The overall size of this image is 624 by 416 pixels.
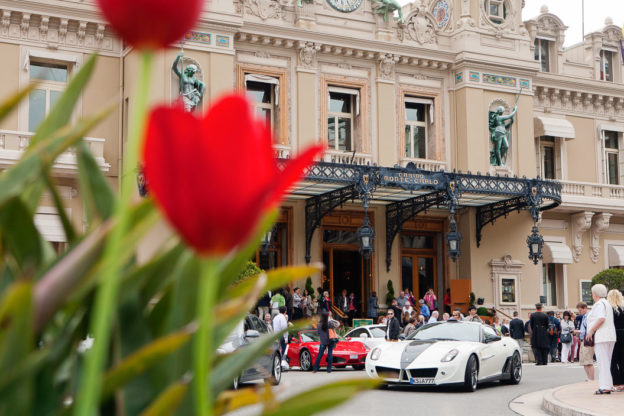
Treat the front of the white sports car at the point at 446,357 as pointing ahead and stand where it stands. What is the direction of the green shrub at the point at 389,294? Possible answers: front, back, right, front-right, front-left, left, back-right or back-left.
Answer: back-right

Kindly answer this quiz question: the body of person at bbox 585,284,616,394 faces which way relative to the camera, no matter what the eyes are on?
to the viewer's left

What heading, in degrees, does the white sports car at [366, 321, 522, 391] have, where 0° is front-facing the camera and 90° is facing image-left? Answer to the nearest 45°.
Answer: approximately 45°

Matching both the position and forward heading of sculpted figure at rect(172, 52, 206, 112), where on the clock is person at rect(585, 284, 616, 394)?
The person is roughly at 11 o'clock from the sculpted figure.

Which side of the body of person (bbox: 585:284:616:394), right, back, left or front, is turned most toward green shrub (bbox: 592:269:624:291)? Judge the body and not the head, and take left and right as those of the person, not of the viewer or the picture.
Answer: right
